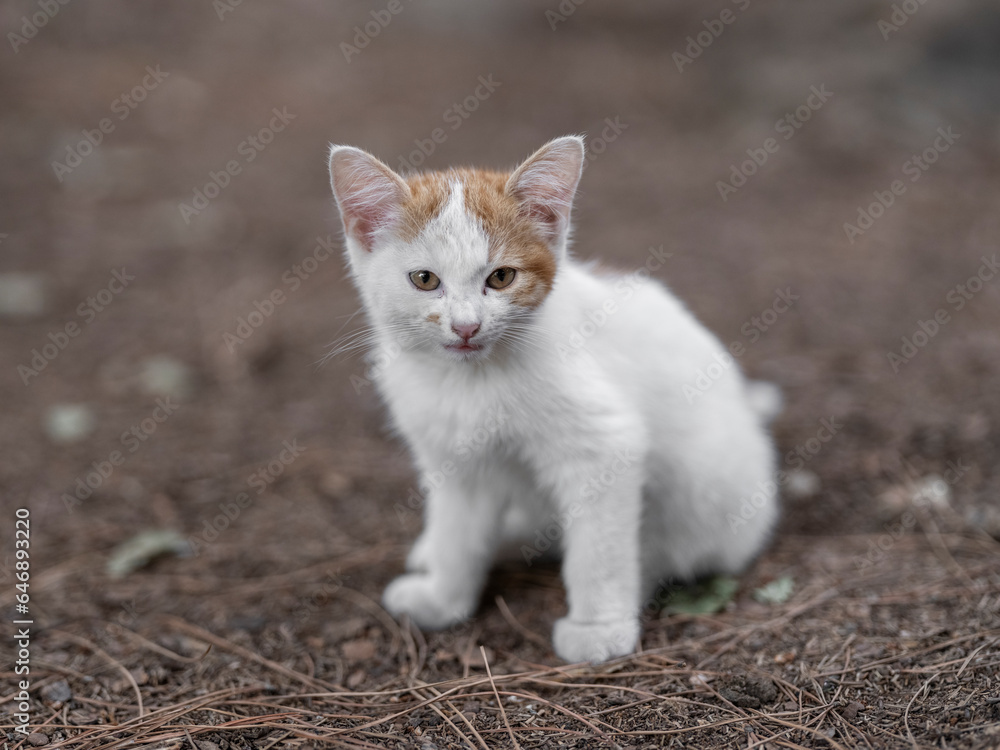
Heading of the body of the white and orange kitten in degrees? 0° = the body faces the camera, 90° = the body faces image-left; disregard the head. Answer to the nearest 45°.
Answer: approximately 45°

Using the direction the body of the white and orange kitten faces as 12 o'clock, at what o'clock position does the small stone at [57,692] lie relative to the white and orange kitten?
The small stone is roughly at 1 o'clock from the white and orange kitten.

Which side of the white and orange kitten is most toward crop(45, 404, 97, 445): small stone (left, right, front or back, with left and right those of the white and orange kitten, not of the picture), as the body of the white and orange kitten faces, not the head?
right

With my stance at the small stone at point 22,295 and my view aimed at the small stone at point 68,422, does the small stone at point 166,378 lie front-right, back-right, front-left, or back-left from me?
front-left

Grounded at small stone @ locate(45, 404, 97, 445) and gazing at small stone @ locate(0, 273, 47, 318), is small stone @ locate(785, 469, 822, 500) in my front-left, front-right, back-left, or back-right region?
back-right

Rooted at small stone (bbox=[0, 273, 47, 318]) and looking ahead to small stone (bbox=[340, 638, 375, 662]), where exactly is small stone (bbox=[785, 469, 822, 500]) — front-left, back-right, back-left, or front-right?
front-left

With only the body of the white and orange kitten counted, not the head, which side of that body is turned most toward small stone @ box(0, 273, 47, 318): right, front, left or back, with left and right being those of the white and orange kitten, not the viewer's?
right
